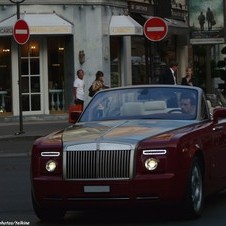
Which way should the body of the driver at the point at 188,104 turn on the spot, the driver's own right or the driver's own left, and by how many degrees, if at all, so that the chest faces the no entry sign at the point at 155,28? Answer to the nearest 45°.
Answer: approximately 135° to the driver's own right

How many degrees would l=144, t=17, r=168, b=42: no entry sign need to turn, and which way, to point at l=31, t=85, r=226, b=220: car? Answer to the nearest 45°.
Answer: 0° — it already faces it

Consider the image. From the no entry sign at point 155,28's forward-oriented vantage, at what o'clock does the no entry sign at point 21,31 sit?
the no entry sign at point 21,31 is roughly at 3 o'clock from the no entry sign at point 155,28.

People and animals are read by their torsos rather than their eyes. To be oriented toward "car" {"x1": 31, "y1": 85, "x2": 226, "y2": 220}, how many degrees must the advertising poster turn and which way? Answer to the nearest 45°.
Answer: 0° — it already faces it

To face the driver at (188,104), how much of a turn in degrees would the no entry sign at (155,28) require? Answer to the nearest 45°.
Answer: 0° — it already faces them

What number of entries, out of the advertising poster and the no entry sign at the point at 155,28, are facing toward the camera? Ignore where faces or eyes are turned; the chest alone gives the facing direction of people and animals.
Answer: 2

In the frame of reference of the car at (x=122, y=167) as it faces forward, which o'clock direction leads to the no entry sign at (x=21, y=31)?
The no entry sign is roughly at 4 o'clock from the car.

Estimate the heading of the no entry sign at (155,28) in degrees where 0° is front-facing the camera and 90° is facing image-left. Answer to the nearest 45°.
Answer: approximately 0°

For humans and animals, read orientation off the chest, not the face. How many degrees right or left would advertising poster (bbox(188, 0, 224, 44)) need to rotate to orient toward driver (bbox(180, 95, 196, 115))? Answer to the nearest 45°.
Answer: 0° — it already faces them
